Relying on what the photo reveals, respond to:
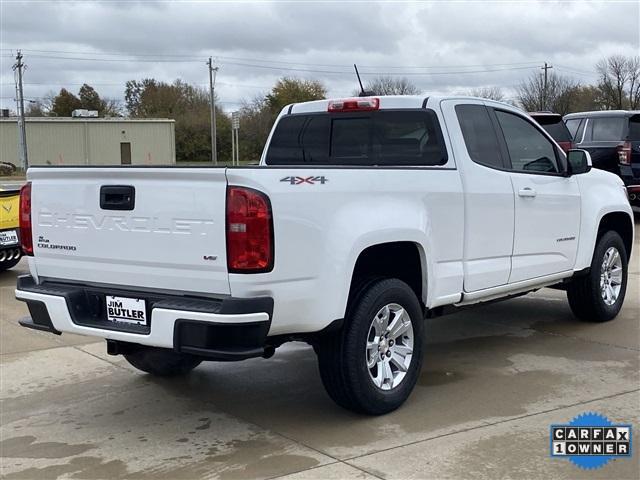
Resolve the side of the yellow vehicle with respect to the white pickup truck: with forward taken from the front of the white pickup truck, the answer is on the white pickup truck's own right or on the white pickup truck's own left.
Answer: on the white pickup truck's own left

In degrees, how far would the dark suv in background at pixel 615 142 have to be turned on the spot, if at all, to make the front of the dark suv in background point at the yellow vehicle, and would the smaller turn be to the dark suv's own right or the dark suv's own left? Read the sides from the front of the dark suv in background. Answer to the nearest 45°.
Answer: approximately 90° to the dark suv's own left

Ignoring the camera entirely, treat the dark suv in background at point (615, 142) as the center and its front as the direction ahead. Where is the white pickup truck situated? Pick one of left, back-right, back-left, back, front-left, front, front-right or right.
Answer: back-left

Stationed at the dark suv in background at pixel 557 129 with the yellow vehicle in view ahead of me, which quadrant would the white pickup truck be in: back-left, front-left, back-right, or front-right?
front-left

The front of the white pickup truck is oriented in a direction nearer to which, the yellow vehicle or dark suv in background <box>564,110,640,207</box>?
the dark suv in background

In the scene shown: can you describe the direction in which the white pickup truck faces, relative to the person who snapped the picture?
facing away from the viewer and to the right of the viewer

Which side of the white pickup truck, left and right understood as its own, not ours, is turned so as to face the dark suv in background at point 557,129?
front

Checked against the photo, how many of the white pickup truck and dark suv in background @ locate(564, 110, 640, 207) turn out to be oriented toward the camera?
0
